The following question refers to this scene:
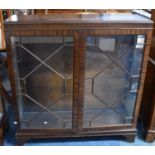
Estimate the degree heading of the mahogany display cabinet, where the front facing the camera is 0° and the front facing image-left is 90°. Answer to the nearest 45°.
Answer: approximately 0°
